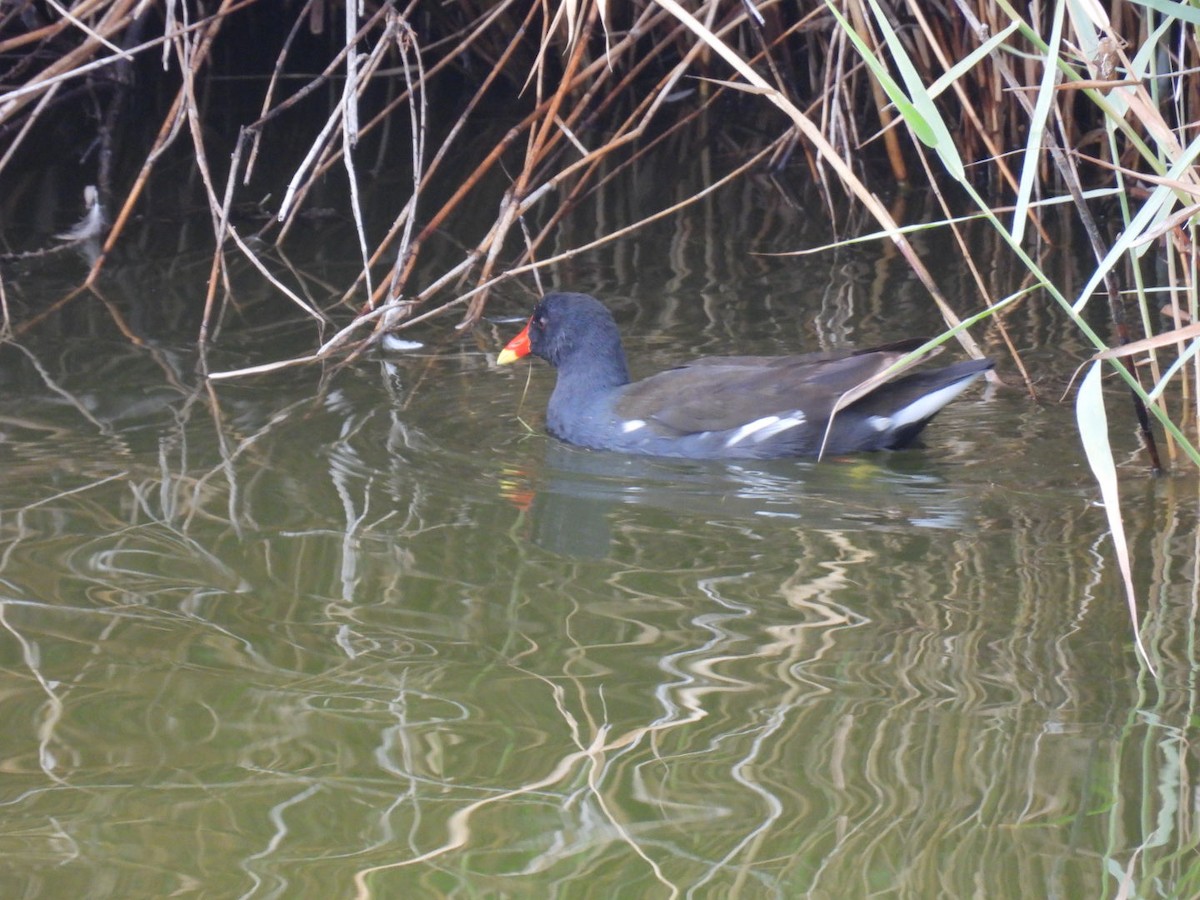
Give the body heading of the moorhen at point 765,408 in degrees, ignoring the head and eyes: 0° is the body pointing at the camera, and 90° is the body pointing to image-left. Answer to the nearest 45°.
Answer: approximately 90°
